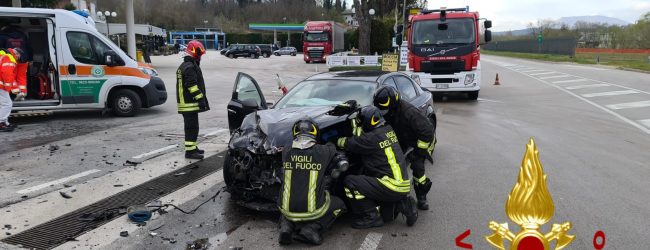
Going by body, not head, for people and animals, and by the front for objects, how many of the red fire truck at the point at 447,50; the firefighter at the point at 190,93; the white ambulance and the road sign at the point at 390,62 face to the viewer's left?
0

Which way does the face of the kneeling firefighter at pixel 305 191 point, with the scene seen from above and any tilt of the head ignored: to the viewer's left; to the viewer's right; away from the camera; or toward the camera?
away from the camera

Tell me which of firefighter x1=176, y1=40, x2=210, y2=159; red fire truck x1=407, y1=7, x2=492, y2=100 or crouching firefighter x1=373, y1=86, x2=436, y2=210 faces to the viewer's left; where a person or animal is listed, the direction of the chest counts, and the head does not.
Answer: the crouching firefighter

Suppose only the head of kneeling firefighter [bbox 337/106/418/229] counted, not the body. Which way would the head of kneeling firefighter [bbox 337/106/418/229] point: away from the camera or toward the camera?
away from the camera

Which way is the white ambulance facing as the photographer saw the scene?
facing to the right of the viewer

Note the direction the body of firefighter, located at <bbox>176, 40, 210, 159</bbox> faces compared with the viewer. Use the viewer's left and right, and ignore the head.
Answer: facing to the right of the viewer

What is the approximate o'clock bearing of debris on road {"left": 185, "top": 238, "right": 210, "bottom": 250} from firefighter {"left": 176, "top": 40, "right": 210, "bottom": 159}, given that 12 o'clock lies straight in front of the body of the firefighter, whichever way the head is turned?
The debris on road is roughly at 3 o'clock from the firefighter.

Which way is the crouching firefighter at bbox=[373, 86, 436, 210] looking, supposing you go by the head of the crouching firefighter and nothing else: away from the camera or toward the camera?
away from the camera

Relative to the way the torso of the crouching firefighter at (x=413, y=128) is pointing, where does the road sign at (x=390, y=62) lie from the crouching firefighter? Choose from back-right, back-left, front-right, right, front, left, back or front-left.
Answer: right

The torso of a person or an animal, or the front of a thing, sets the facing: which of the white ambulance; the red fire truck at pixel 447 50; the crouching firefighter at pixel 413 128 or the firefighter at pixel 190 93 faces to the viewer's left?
the crouching firefighter

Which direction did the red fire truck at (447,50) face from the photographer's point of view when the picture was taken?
facing the viewer

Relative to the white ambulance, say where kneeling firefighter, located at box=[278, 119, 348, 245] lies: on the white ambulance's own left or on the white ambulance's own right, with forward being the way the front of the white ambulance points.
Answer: on the white ambulance's own right

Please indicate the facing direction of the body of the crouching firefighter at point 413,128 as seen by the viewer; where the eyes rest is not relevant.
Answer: to the viewer's left

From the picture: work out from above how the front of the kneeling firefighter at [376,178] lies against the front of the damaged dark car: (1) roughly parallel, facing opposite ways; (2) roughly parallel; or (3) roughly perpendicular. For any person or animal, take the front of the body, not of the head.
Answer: roughly perpendicular
